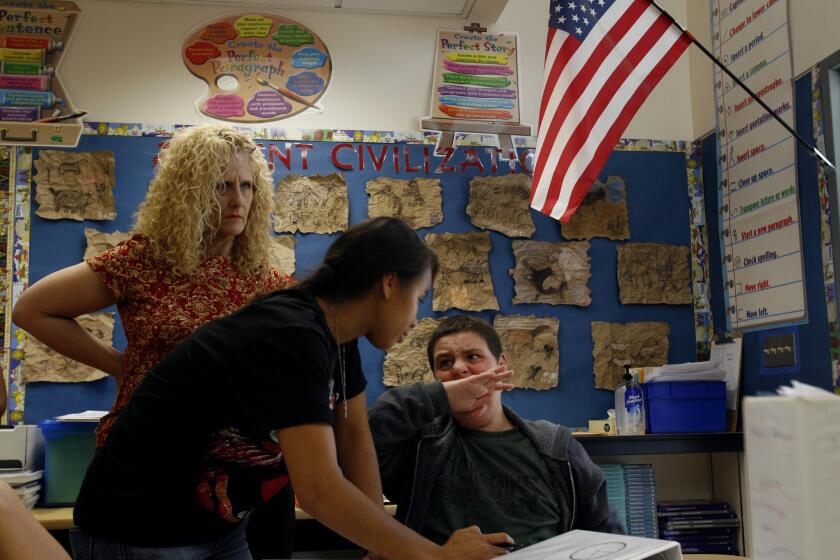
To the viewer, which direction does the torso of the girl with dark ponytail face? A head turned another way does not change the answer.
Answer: to the viewer's right

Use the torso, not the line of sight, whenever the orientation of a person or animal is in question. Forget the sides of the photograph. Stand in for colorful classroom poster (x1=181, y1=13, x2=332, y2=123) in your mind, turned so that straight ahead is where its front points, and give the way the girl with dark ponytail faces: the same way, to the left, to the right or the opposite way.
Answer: to the left
